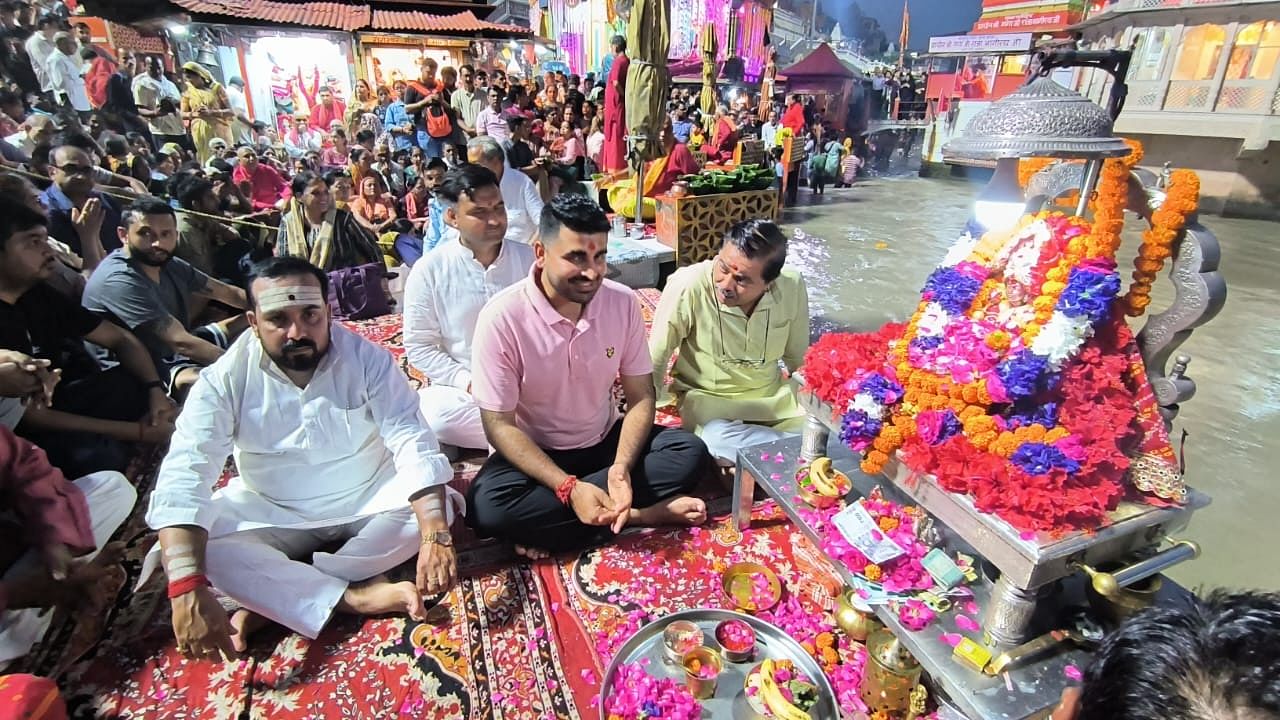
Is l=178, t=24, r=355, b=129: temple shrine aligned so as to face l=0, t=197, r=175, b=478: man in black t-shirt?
yes

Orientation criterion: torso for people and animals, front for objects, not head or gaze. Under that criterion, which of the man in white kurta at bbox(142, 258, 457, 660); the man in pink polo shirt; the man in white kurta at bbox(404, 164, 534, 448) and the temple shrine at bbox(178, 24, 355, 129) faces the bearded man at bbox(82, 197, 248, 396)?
the temple shrine

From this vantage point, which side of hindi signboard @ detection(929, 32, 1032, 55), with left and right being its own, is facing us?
front

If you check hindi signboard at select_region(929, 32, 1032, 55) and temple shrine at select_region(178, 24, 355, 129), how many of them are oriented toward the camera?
2

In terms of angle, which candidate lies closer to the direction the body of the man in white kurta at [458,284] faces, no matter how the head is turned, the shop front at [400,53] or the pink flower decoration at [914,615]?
the pink flower decoration

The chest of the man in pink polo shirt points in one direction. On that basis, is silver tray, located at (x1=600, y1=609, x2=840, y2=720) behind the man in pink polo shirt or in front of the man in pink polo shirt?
in front

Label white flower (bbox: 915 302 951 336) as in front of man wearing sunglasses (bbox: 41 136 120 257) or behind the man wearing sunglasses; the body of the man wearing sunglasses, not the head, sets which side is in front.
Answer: in front

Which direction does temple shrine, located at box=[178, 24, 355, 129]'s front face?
toward the camera

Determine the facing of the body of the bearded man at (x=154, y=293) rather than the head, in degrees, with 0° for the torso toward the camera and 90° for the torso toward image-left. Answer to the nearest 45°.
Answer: approximately 315°
